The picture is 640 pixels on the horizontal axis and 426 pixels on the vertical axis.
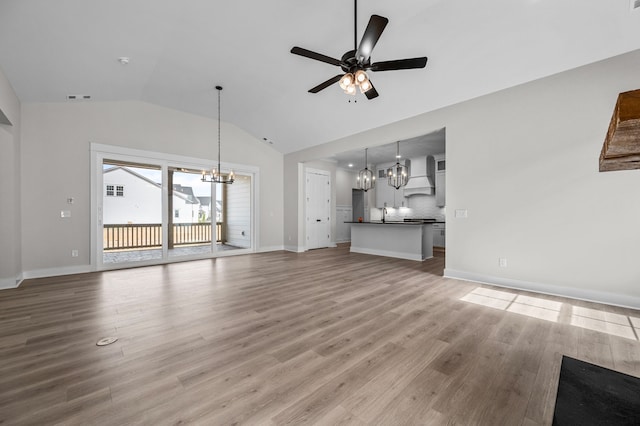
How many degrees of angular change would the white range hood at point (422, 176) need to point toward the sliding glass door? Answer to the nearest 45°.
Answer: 0° — it already faces it

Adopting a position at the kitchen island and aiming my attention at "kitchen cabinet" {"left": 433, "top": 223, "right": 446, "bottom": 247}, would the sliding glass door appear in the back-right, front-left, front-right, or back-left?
back-left

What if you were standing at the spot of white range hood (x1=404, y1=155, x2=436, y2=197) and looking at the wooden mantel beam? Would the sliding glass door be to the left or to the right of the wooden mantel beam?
right

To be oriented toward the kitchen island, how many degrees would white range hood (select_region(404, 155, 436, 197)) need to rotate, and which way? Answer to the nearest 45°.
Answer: approximately 45° to its left

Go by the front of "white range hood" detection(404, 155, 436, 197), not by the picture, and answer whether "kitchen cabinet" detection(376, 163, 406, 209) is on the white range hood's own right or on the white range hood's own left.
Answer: on the white range hood's own right

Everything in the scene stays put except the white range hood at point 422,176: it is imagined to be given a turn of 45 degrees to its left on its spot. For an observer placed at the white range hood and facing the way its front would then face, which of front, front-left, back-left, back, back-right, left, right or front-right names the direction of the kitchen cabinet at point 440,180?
left

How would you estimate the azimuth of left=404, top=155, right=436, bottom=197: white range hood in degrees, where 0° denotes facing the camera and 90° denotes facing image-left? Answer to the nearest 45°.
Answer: approximately 45°
